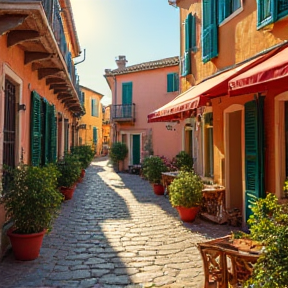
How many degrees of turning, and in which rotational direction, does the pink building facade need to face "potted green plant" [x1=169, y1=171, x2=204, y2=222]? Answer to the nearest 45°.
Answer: approximately 45° to its left

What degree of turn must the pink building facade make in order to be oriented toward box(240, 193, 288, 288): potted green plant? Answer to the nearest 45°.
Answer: approximately 45° to its left

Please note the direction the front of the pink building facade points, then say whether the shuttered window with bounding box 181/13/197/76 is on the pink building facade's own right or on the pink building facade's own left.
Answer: on the pink building facade's own left

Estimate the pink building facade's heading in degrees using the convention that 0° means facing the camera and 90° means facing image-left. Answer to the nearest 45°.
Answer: approximately 45°
